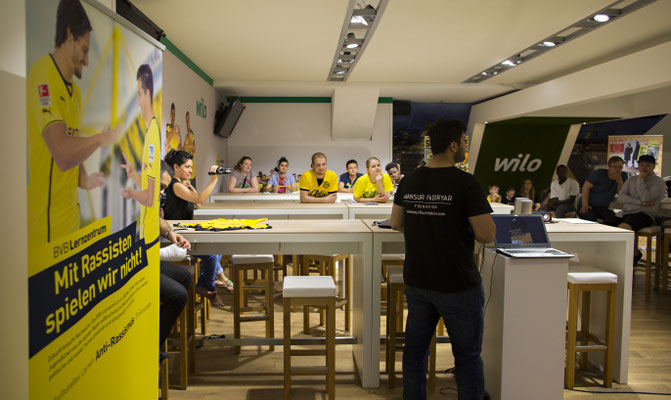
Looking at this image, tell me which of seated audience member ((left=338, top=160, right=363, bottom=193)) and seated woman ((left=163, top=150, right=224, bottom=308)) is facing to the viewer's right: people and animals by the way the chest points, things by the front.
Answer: the seated woman

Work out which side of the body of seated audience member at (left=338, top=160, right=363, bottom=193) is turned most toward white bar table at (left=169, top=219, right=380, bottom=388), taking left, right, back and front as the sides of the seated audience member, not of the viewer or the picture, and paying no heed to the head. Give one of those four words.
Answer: front

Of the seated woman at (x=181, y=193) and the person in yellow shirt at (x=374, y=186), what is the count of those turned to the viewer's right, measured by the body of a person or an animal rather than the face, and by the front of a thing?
1

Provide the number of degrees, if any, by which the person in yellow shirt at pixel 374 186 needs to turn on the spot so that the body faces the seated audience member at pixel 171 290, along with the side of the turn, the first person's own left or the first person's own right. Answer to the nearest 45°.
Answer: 0° — they already face them

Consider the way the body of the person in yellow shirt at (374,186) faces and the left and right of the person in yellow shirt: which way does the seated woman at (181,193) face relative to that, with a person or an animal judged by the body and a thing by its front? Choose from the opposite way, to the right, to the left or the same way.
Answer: to the left

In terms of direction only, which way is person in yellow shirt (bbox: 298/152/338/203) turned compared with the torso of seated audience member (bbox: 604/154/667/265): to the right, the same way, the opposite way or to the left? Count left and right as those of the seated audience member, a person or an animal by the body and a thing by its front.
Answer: to the left

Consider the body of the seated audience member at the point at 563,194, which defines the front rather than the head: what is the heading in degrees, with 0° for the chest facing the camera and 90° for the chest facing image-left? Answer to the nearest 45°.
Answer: approximately 45°

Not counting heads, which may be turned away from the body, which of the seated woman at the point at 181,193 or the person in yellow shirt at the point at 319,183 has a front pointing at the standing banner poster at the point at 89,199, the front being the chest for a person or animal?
the person in yellow shirt

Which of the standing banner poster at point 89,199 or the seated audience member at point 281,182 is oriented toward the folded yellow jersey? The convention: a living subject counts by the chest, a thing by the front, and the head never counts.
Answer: the seated audience member

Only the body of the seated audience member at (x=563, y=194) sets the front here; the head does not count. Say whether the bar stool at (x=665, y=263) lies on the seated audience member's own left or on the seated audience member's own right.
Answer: on the seated audience member's own left

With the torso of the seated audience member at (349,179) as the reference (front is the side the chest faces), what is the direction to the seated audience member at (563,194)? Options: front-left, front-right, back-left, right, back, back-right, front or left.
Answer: left

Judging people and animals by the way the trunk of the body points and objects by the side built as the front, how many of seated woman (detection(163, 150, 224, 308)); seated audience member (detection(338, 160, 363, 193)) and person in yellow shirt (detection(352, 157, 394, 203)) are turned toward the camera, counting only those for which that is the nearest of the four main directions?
2

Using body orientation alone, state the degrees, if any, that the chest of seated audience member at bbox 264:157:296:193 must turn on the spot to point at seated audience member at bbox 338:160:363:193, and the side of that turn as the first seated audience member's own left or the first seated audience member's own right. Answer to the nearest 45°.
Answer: approximately 90° to the first seated audience member's own left

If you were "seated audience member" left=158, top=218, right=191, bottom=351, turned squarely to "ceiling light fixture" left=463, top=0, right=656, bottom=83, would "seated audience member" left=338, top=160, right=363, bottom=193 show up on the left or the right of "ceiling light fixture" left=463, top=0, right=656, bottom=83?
left

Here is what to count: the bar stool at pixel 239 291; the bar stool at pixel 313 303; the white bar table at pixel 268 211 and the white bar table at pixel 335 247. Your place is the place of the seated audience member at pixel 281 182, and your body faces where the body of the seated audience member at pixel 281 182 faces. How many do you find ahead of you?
4
